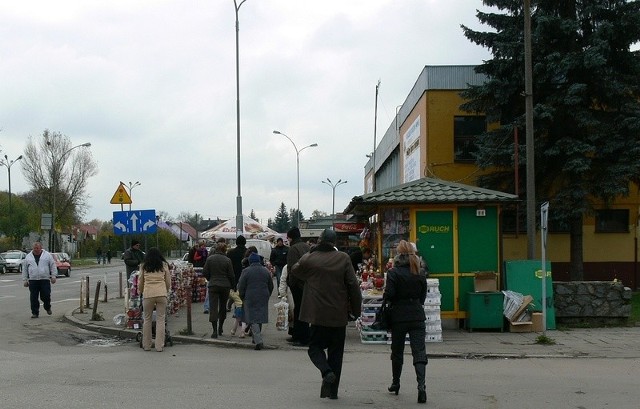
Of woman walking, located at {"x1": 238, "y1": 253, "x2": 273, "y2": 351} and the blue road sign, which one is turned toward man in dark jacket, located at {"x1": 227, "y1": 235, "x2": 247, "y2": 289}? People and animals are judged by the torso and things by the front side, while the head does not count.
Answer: the woman walking

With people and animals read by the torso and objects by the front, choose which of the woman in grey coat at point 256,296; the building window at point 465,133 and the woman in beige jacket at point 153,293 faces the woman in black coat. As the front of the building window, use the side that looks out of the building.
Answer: the building window

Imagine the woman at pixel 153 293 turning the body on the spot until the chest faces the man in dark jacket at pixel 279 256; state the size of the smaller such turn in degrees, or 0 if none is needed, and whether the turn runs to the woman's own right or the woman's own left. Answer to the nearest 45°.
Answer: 0° — they already face them

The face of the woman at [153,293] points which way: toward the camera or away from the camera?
away from the camera

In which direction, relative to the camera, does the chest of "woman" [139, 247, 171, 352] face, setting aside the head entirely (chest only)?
away from the camera

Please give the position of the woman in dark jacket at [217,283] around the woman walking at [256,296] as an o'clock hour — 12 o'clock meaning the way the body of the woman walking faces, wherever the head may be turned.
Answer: The woman in dark jacket is roughly at 11 o'clock from the woman walking.

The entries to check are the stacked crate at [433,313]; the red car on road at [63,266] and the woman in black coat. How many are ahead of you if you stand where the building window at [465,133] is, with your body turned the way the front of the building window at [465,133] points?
2

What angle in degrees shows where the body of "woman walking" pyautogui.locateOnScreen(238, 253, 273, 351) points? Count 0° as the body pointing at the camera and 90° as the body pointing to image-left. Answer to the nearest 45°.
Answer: approximately 180°
